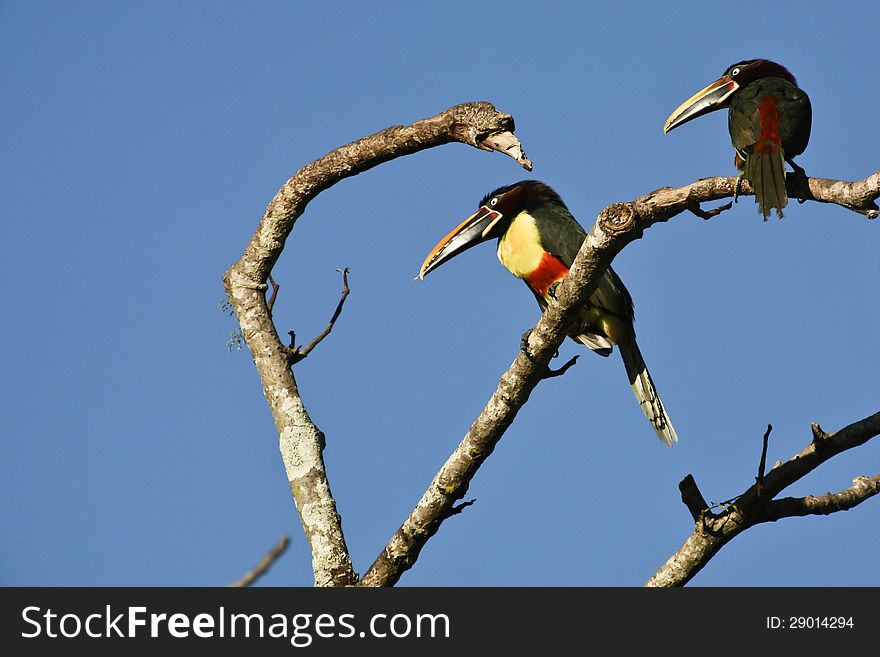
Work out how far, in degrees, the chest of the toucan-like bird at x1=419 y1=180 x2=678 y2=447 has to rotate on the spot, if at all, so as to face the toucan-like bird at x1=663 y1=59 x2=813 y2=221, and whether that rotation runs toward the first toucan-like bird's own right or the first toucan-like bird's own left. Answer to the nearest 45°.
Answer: approximately 135° to the first toucan-like bird's own left

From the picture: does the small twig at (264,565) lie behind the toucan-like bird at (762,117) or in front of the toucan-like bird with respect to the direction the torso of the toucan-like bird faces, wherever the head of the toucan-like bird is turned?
behind

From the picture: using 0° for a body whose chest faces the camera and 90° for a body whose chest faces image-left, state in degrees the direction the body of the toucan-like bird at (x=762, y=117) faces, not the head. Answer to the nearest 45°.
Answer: approximately 180°

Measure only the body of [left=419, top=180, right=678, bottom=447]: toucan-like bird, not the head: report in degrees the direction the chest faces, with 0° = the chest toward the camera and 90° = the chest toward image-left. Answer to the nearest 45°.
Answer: approximately 90°

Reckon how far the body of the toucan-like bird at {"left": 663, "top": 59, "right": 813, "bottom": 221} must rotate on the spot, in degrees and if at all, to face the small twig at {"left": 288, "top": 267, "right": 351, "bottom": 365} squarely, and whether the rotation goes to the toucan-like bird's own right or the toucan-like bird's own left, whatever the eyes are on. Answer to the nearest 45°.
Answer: approximately 135° to the toucan-like bird's own left

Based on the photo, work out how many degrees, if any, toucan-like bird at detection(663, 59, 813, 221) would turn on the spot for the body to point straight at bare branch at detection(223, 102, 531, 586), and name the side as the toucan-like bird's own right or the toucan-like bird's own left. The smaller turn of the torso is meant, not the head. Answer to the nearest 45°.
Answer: approximately 135° to the toucan-like bird's own left

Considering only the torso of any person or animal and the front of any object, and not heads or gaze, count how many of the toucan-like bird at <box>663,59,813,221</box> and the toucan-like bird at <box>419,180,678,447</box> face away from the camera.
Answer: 1
